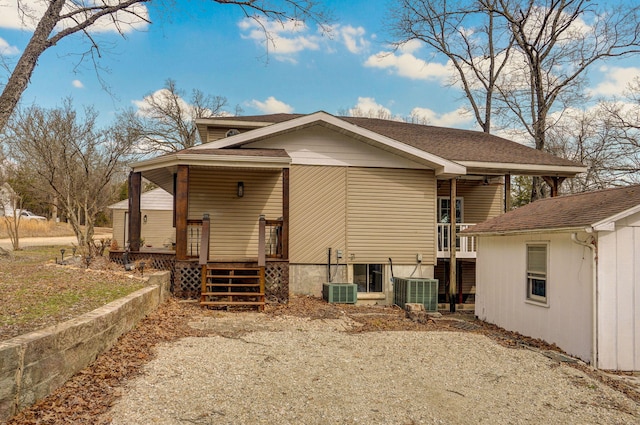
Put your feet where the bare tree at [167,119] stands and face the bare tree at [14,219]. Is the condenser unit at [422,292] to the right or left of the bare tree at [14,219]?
left

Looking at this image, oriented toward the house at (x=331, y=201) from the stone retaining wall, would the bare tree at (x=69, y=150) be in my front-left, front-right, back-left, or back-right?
front-left

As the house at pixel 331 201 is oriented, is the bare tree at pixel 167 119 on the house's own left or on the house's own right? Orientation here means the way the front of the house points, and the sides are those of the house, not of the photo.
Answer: on the house's own right
